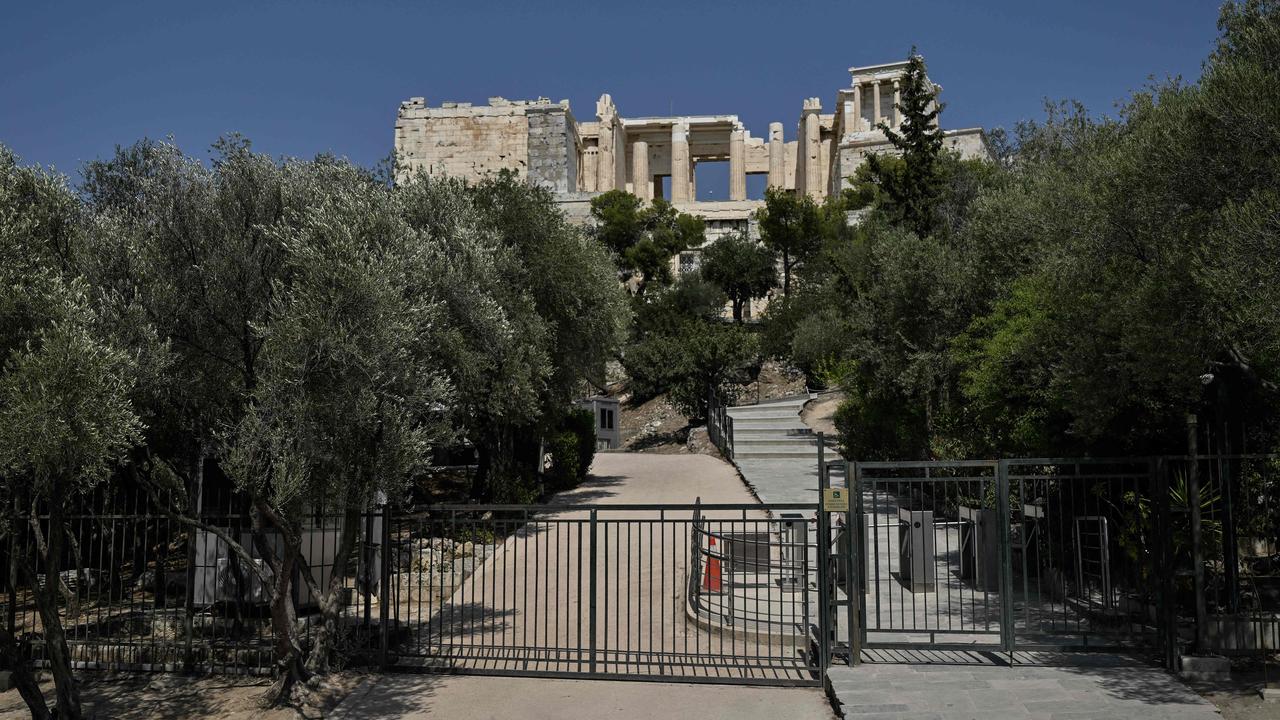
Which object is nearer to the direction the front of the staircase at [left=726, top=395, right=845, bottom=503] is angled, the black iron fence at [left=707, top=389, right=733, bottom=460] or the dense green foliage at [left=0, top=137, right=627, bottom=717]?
the dense green foliage

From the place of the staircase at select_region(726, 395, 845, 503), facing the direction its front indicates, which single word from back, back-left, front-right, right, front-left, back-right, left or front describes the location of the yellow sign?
front

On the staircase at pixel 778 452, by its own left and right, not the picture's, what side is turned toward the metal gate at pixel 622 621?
front

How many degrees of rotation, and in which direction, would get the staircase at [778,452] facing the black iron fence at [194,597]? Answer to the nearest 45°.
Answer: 0° — it already faces it

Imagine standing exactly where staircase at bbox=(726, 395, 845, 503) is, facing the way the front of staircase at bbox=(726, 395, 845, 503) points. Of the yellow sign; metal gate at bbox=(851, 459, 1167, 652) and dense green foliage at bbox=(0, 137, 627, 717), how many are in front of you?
3

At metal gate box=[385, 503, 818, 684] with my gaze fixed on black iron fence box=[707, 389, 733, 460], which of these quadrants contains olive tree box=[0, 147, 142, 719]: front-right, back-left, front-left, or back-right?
back-left

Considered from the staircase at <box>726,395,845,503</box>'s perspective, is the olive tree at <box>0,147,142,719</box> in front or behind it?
in front

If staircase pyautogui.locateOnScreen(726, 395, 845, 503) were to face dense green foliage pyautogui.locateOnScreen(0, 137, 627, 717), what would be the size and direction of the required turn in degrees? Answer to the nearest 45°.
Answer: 0° — it already faces it

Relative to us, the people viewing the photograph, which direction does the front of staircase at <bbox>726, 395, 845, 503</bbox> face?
facing the viewer

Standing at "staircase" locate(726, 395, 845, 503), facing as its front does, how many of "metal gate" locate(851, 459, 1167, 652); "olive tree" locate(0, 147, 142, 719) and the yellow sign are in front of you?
3

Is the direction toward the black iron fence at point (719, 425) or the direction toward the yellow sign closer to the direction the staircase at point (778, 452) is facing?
the yellow sign
